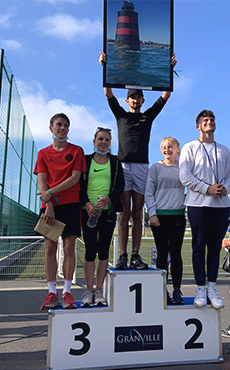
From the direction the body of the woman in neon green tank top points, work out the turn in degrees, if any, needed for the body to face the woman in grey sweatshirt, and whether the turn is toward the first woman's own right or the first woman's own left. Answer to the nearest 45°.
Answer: approximately 90° to the first woman's own left

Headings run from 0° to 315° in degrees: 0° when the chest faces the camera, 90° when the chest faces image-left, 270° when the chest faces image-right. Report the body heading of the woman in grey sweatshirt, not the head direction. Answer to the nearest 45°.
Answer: approximately 0°

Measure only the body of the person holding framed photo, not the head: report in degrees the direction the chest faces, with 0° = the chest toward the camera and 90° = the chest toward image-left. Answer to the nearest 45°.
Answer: approximately 0°
